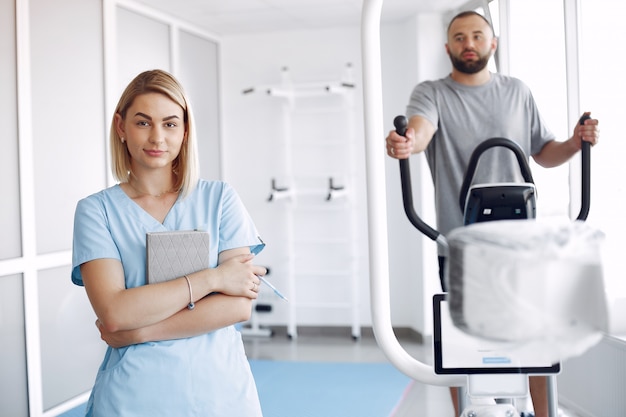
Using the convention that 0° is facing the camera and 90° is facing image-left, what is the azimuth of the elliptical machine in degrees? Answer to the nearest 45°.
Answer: approximately 0°

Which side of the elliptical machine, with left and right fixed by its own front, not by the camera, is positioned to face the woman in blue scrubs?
right

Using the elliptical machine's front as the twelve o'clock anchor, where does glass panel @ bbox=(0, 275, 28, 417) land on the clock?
The glass panel is roughly at 4 o'clock from the elliptical machine.

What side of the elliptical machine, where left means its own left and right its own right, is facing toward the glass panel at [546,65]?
back

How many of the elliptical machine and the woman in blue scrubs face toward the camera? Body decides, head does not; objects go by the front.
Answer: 2

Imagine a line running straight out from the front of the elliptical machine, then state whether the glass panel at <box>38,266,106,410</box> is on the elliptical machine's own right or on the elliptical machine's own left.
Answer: on the elliptical machine's own right

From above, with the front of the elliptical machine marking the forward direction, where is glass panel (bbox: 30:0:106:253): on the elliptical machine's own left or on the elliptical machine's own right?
on the elliptical machine's own right

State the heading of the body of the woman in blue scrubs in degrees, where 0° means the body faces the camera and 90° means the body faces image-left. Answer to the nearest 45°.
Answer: approximately 0°

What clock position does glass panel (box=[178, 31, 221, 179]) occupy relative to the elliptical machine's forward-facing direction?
The glass panel is roughly at 5 o'clock from the elliptical machine.

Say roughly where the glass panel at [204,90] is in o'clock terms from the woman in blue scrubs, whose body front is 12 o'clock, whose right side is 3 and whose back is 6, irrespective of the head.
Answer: The glass panel is roughly at 6 o'clock from the woman in blue scrubs.

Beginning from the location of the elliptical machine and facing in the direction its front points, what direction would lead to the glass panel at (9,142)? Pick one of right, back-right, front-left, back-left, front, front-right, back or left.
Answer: back-right
